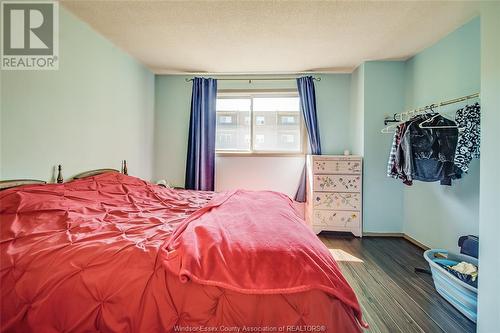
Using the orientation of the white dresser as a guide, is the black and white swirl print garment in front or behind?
in front

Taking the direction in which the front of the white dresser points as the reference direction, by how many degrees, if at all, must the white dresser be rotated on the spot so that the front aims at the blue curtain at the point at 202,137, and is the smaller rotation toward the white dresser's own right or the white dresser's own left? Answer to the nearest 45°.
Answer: approximately 90° to the white dresser's own right

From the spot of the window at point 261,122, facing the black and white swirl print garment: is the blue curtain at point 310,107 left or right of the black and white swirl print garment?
left

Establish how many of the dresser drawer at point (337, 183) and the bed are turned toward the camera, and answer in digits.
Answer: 1

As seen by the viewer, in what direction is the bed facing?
to the viewer's right

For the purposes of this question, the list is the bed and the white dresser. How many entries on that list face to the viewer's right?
1

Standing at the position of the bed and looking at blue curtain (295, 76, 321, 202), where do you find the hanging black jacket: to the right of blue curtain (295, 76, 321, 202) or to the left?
right

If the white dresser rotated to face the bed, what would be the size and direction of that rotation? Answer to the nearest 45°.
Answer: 0° — it already faces it

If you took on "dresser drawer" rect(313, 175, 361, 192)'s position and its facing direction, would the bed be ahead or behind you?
ahead

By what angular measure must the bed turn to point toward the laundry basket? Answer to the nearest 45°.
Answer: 0° — it already faces it

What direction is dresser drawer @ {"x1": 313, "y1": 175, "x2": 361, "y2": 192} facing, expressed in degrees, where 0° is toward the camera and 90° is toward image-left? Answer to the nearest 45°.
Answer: approximately 0°

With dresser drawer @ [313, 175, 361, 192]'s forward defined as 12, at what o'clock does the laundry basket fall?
The laundry basket is roughly at 11 o'clock from the dresser drawer.
